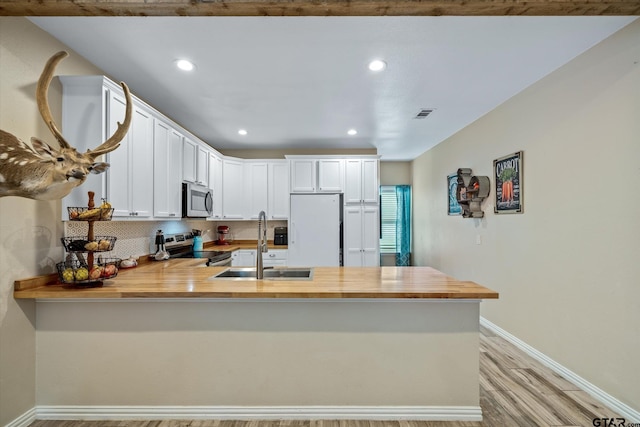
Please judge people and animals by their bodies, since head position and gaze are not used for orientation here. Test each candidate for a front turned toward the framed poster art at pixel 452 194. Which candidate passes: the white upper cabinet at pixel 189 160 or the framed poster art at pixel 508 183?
the white upper cabinet

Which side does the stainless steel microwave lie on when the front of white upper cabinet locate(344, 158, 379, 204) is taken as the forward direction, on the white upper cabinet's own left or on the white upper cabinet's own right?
on the white upper cabinet's own right

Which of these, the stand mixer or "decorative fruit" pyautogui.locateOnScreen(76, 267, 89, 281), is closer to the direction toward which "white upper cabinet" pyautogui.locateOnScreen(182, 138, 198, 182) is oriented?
the stand mixer

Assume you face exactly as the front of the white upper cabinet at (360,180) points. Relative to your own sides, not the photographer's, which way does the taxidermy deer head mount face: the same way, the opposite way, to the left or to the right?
to the left

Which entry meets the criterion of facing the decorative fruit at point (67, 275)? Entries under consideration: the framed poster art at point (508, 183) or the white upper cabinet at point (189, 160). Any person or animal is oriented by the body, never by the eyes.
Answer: the framed poster art

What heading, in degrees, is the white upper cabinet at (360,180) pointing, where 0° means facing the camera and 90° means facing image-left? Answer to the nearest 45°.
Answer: approximately 0°

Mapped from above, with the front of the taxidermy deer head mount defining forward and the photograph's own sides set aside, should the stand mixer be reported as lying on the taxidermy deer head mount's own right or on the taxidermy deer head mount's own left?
on the taxidermy deer head mount's own left

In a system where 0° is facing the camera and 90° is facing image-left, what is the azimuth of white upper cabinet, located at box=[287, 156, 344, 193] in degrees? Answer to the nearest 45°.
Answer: approximately 0°

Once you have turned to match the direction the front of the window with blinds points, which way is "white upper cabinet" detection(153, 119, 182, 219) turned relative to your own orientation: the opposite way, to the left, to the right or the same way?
to the left

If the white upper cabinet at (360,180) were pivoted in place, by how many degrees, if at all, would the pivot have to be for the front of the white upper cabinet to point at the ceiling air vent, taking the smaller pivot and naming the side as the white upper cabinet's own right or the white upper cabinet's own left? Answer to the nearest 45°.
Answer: approximately 45° to the white upper cabinet's own left

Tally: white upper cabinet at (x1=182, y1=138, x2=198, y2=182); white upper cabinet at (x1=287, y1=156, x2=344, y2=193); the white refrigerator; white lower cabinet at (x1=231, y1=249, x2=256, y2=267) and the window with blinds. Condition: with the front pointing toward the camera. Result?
4

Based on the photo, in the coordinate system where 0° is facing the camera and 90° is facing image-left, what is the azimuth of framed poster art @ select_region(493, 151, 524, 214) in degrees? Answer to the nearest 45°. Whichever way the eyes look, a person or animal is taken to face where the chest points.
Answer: approximately 45°

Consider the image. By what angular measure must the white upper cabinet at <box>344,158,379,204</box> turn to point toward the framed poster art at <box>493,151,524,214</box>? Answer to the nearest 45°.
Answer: approximately 45° to its left
